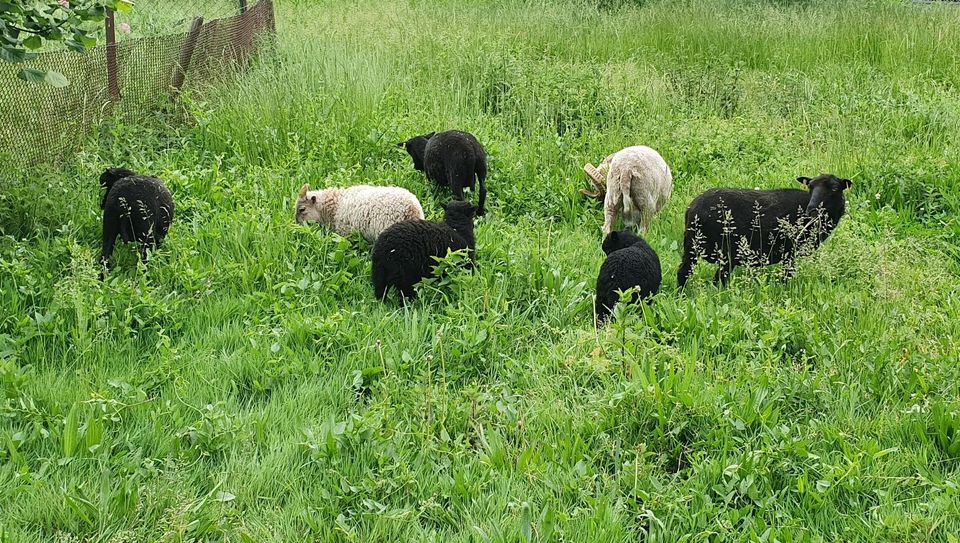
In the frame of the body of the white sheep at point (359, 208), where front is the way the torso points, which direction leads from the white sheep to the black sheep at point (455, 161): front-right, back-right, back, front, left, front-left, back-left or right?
back-right

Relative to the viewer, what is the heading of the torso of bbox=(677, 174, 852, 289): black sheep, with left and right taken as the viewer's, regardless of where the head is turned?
facing to the right of the viewer

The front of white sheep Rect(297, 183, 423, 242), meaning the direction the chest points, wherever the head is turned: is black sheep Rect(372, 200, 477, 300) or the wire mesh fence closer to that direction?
the wire mesh fence

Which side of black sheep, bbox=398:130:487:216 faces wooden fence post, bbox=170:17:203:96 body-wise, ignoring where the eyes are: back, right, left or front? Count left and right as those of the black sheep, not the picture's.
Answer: front

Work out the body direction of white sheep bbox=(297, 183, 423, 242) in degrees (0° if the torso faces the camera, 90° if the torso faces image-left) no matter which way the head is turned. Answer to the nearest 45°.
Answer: approximately 90°

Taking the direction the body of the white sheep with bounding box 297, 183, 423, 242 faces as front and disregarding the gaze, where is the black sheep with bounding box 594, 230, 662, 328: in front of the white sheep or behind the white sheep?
behind

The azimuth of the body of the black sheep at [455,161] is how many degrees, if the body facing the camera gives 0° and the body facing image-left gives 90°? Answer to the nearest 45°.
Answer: approximately 135°

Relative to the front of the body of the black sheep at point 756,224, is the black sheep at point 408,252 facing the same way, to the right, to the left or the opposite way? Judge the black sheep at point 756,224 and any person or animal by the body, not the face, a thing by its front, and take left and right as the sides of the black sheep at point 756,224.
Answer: to the left

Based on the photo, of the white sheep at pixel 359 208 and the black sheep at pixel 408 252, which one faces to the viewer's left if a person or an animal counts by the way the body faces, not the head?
the white sheep

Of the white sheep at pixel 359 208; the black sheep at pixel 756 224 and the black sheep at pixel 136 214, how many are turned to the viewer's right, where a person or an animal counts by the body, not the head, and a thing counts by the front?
1

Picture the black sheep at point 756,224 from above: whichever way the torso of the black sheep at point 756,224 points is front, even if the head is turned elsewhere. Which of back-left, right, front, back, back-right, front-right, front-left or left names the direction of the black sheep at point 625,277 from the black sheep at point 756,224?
back-right

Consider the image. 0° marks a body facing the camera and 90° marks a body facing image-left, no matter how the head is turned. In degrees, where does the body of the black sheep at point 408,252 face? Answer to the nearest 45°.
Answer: approximately 225°

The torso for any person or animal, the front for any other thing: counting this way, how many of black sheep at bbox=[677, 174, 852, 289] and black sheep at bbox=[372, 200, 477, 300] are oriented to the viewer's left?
0

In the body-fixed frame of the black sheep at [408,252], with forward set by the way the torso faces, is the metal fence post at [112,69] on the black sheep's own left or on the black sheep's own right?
on the black sheep's own left

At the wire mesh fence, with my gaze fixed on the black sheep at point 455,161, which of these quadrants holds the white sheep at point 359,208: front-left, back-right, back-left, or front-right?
front-right

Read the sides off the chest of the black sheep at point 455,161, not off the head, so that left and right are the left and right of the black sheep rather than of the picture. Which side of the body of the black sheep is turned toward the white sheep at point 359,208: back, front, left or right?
left
